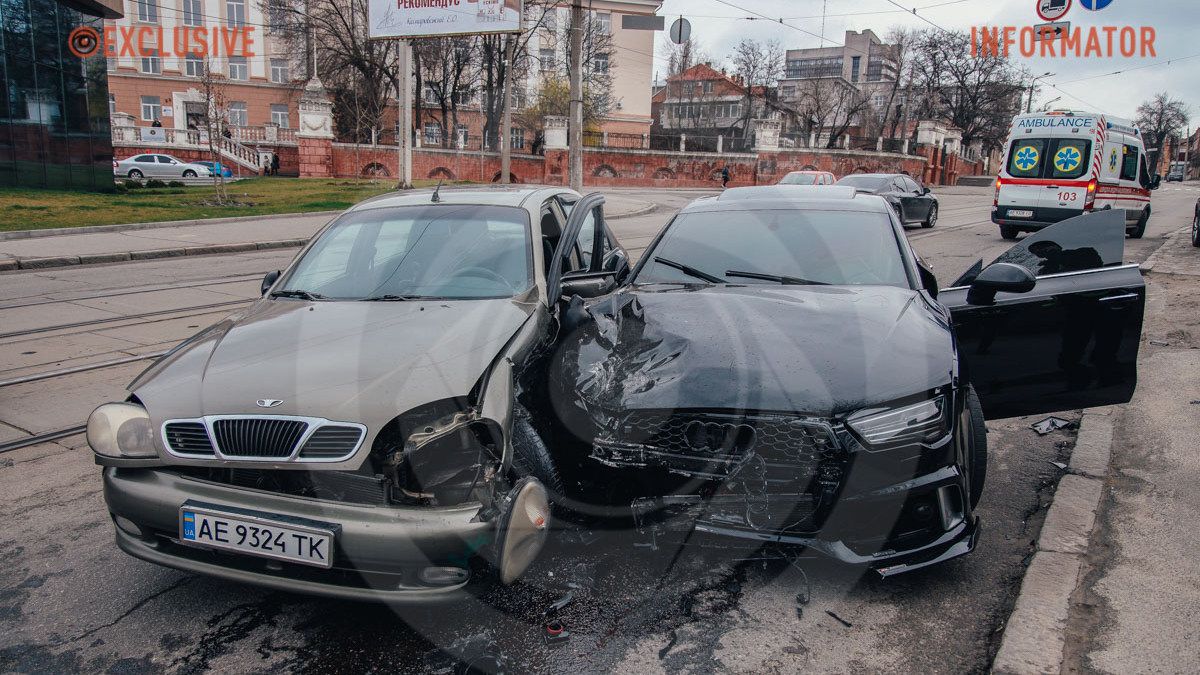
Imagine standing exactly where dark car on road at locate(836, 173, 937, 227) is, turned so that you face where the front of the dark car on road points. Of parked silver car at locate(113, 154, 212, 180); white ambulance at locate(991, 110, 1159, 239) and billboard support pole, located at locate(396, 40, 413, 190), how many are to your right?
1

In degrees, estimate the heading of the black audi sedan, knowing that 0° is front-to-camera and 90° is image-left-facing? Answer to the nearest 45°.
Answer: approximately 0°

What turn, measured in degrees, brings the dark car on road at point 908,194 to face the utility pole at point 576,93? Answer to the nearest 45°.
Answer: approximately 135° to its left

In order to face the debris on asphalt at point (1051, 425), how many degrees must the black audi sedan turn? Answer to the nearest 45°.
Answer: approximately 135° to its left

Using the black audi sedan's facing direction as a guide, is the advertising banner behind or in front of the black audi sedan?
behind

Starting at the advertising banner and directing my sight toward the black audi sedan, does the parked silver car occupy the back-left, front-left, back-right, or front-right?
back-right

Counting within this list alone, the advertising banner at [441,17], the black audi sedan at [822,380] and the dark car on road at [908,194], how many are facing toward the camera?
2

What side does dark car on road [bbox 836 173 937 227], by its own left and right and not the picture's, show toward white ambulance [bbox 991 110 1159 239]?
right

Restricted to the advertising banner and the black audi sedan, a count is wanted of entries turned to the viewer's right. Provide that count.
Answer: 0
